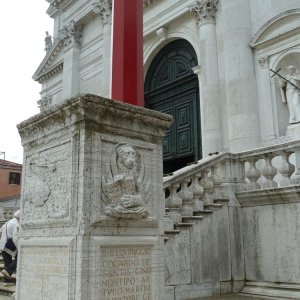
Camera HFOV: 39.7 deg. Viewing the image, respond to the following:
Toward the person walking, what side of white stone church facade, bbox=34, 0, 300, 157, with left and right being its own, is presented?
front

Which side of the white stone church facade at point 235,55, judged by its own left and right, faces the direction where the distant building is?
right

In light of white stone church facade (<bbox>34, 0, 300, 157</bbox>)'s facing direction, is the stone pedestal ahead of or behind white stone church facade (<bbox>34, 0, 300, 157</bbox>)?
ahead

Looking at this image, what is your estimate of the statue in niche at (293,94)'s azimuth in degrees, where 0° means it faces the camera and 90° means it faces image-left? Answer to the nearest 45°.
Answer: approximately 45°

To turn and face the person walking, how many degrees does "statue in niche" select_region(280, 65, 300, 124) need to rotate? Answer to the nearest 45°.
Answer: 0° — it already faces them

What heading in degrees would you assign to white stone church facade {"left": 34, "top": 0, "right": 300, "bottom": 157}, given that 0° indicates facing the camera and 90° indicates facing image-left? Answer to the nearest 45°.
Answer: approximately 45°
